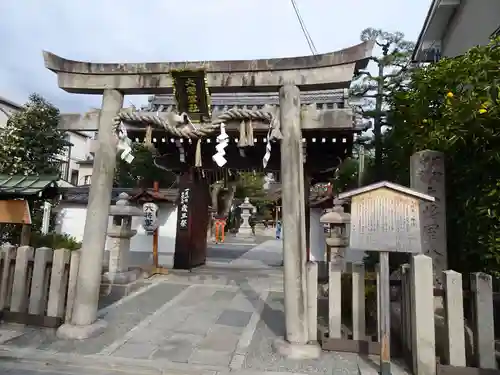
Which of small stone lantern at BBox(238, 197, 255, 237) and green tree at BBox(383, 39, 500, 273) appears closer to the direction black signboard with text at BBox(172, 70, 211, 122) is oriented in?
the green tree

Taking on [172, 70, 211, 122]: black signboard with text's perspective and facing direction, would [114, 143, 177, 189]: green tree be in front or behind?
behind

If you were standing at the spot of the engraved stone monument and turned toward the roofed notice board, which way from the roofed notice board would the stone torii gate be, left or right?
right

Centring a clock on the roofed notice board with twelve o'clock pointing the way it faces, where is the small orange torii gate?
The small orange torii gate is roughly at 5 o'clock from the roofed notice board.

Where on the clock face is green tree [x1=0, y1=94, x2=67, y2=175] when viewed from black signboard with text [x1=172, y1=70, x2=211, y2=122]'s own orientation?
The green tree is roughly at 5 o'clock from the black signboard with text.

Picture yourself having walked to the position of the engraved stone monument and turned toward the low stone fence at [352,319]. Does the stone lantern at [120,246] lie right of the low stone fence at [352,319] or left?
right

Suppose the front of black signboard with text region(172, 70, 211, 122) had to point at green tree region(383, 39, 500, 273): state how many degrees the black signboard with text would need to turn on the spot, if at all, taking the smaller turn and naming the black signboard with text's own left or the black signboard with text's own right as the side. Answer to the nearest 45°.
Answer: approximately 90° to the black signboard with text's own left

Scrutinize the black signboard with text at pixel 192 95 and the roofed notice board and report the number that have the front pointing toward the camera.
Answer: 2

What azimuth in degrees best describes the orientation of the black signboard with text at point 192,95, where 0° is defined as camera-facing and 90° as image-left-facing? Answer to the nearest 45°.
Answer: approximately 0°

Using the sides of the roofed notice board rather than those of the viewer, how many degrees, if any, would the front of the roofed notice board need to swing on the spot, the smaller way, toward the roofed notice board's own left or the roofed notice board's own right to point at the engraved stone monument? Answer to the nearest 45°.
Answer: approximately 180°

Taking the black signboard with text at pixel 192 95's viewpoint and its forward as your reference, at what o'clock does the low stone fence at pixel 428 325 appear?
The low stone fence is roughly at 10 o'clock from the black signboard with text.

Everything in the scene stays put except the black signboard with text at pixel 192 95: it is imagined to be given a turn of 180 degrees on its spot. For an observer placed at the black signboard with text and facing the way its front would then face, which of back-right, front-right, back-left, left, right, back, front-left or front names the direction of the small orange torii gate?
front

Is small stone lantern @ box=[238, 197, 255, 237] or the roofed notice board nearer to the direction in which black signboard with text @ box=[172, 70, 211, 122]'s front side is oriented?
the roofed notice board
